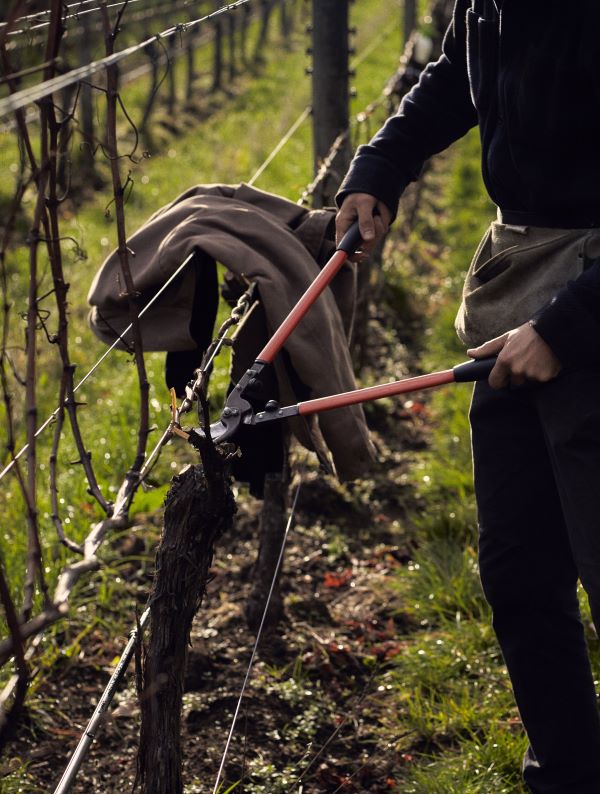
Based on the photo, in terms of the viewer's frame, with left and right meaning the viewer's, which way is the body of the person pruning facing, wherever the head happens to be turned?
facing the viewer and to the left of the viewer

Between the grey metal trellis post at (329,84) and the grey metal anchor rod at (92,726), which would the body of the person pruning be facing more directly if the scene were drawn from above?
the grey metal anchor rod

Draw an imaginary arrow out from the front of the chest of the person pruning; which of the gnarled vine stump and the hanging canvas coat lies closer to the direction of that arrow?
the gnarled vine stump

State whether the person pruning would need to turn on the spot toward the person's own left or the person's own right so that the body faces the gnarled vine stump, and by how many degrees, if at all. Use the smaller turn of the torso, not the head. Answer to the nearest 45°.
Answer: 0° — they already face it

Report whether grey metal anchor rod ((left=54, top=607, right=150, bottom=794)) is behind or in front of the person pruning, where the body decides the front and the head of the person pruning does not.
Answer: in front

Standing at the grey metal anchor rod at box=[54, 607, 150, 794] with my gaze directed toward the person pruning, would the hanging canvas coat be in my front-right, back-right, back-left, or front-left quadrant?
front-left

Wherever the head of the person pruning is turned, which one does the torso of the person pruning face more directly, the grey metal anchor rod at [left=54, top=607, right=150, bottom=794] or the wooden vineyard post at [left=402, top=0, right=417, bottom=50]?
the grey metal anchor rod

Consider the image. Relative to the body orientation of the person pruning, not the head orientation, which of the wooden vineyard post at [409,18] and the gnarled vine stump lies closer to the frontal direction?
the gnarled vine stump

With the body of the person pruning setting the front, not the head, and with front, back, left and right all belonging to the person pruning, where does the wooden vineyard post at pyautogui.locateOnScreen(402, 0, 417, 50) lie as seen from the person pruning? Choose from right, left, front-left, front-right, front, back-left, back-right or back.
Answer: back-right
